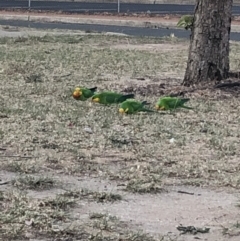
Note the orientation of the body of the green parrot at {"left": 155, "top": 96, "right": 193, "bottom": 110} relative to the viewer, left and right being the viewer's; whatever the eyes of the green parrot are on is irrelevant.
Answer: facing to the left of the viewer

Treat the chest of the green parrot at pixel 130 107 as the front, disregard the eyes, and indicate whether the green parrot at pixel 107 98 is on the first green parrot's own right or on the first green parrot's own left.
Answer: on the first green parrot's own right

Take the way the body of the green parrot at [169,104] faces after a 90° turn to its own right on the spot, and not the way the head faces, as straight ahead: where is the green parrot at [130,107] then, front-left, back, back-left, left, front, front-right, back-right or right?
back-left

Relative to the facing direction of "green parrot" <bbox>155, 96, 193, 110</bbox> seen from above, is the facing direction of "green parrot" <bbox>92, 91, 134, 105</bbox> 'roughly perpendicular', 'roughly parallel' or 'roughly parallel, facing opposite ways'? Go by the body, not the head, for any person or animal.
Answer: roughly parallel

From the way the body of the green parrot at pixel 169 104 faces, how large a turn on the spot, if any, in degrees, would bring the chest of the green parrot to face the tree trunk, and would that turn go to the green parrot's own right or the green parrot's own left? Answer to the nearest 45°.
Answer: approximately 90° to the green parrot's own right

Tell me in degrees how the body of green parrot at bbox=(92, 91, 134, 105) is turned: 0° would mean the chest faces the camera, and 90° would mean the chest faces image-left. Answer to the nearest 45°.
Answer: approximately 90°

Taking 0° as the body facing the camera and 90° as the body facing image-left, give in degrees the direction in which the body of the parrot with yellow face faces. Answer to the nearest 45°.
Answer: approximately 45°

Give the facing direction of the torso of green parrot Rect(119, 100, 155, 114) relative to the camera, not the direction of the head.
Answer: to the viewer's left
